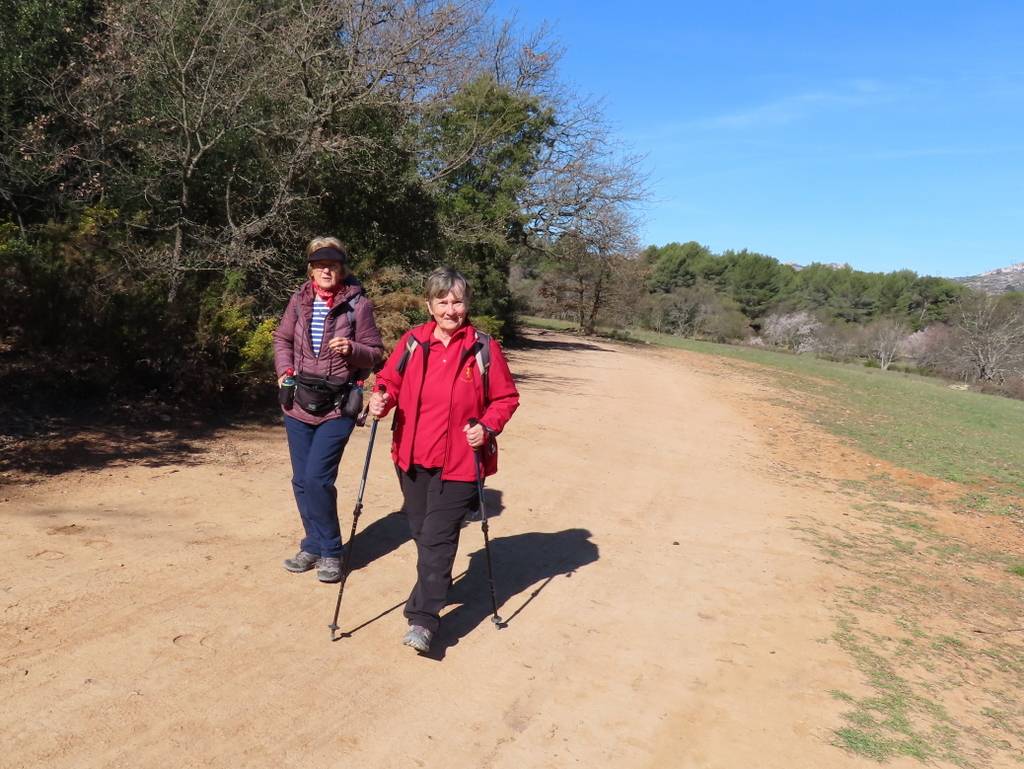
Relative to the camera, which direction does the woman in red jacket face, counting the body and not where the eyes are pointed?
toward the camera

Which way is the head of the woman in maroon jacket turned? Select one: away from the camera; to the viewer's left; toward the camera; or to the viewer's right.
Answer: toward the camera

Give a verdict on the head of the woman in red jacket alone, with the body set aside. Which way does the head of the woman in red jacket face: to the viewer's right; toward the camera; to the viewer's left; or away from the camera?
toward the camera

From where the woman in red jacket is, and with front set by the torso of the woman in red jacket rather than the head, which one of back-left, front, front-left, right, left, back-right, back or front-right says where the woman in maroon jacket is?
back-right

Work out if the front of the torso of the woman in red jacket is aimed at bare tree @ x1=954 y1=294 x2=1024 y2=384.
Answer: no
